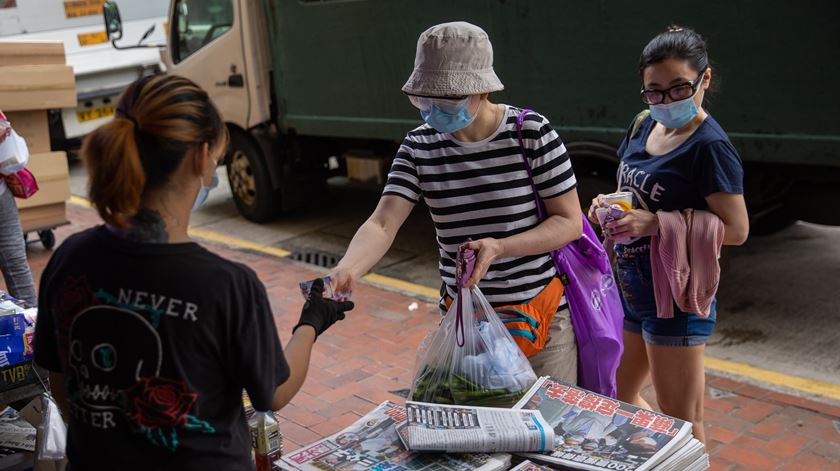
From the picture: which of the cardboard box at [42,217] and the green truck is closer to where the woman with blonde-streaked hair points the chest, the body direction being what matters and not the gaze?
the green truck

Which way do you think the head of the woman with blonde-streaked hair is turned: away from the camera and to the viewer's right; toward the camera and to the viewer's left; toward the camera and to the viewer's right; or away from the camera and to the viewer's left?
away from the camera and to the viewer's right

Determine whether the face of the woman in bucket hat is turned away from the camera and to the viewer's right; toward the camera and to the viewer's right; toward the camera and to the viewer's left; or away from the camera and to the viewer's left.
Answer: toward the camera and to the viewer's left

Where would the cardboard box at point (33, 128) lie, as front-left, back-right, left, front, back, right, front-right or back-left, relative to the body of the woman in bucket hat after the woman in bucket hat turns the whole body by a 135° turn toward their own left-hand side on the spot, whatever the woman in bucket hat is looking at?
back-left

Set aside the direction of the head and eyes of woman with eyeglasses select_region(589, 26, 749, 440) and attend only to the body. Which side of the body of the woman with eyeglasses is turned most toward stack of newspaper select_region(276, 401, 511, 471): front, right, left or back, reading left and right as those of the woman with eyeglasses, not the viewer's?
front

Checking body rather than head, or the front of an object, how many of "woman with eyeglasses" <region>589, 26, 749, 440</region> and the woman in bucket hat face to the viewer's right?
0

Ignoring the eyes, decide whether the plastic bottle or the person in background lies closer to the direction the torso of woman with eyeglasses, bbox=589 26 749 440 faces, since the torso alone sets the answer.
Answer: the plastic bottle

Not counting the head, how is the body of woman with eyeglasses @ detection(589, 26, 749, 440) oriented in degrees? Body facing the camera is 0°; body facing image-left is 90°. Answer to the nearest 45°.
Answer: approximately 45°

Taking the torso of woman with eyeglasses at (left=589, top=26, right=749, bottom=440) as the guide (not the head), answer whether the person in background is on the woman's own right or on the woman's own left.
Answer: on the woman's own right

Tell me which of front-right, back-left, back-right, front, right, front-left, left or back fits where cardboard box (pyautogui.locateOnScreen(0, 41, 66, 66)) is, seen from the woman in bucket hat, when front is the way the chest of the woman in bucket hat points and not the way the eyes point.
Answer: right

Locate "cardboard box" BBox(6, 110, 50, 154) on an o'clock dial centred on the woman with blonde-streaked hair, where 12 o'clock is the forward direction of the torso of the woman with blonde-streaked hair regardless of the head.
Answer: The cardboard box is roughly at 10 o'clock from the woman with blonde-streaked hair.

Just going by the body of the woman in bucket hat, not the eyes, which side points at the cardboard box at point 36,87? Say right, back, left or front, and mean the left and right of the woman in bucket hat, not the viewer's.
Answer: right

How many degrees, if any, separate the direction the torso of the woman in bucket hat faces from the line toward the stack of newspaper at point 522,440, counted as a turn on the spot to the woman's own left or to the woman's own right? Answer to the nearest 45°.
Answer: approximately 45° to the woman's own left

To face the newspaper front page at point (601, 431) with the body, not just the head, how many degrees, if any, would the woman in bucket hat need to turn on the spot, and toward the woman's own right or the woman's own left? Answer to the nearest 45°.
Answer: approximately 90° to the woman's own left
